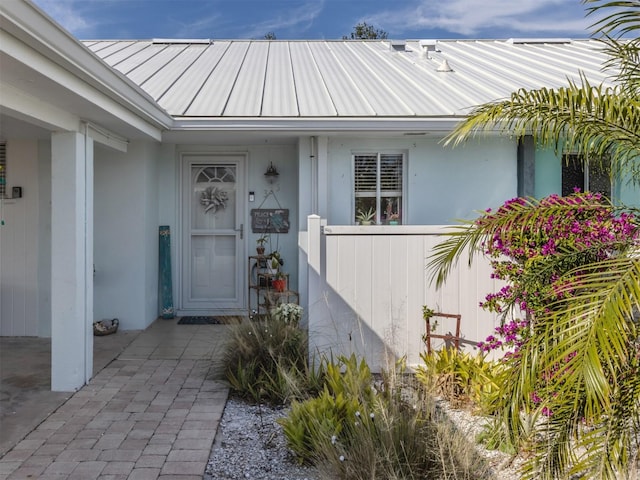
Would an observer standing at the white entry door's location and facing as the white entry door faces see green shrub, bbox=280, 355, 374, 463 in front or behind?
in front

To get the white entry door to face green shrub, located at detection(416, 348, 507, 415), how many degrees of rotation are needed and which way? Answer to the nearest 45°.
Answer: approximately 45° to its left

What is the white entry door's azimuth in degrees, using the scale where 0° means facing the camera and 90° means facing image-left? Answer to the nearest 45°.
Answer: approximately 0°

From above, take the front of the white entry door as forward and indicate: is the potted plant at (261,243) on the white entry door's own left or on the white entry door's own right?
on the white entry door's own left

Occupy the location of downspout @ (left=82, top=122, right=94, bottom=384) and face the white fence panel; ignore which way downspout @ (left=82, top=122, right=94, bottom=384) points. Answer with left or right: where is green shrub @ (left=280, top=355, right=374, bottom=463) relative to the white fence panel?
right

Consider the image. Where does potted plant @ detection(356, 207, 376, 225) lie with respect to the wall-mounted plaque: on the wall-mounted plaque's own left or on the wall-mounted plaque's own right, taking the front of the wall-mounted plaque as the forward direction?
on the wall-mounted plaque's own left

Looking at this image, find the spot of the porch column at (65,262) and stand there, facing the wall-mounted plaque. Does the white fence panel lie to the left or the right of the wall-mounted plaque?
right

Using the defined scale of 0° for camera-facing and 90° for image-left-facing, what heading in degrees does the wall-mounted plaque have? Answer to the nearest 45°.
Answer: approximately 0°

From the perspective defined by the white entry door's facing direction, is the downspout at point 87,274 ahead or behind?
ahead

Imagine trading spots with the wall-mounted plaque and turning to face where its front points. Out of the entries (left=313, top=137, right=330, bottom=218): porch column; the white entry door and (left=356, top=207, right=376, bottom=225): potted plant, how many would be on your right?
1

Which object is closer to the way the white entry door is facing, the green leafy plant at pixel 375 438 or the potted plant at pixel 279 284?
the green leafy plant

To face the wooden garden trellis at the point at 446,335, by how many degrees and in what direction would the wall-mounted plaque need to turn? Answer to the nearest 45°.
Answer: approximately 45° to its left

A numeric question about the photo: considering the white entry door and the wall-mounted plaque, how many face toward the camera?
2
